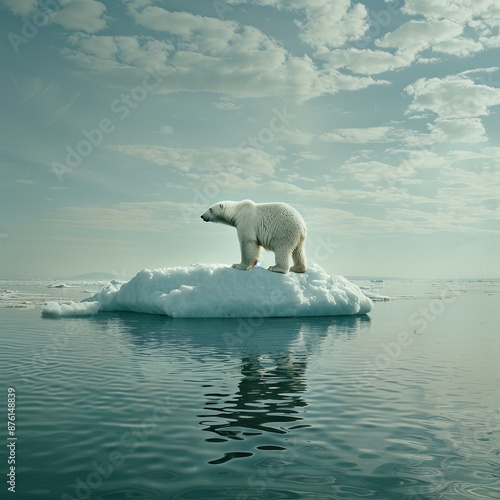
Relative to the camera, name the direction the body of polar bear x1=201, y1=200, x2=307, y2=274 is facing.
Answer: to the viewer's left
